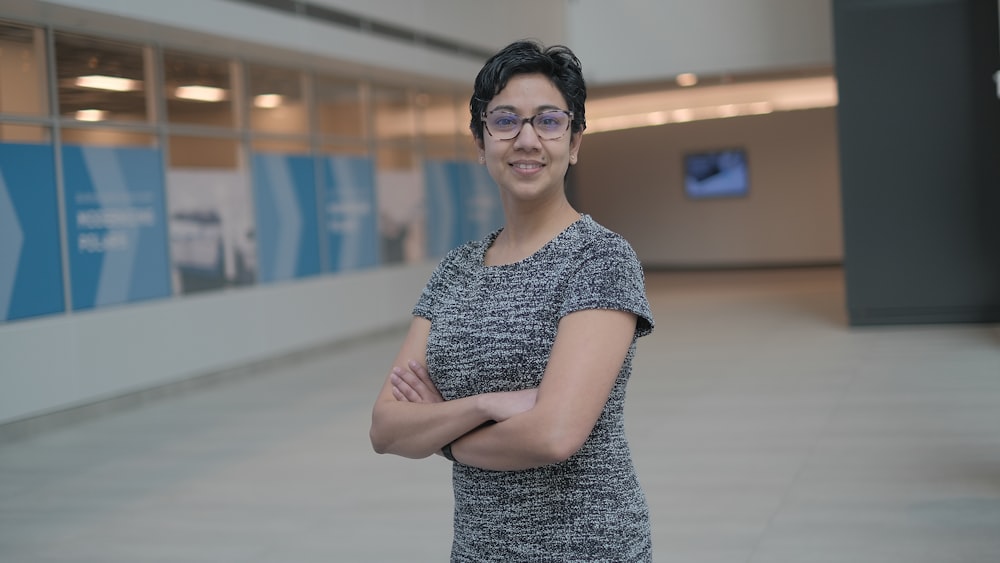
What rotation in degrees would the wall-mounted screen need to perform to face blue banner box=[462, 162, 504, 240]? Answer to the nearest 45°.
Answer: approximately 45° to its right

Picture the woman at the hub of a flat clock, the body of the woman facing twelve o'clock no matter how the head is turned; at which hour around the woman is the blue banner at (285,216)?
The blue banner is roughly at 4 o'clock from the woman.

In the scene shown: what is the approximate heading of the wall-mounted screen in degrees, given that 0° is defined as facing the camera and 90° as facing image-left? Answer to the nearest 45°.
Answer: approximately 0°

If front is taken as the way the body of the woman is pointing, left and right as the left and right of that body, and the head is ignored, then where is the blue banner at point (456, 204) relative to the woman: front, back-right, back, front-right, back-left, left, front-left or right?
back-right

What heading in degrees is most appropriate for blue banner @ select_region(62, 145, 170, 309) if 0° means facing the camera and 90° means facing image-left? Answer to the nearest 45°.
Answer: approximately 315°

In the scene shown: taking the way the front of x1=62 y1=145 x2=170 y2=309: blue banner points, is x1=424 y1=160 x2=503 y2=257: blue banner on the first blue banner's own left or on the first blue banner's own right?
on the first blue banner's own left

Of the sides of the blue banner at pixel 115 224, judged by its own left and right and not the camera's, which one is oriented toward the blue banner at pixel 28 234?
right

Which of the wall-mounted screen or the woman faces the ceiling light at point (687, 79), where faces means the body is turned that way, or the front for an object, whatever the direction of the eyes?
the wall-mounted screen

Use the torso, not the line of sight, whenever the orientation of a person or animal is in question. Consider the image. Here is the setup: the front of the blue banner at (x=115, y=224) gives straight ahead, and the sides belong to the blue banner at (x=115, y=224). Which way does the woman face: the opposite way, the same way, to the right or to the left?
to the right

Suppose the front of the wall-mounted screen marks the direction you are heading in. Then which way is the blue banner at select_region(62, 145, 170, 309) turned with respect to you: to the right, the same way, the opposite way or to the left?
to the left
